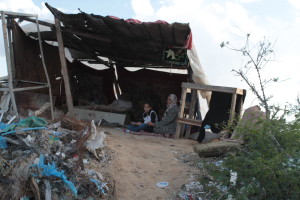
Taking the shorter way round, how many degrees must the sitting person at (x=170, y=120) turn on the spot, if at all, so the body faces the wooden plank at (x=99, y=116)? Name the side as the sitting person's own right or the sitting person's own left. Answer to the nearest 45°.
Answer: approximately 45° to the sitting person's own right

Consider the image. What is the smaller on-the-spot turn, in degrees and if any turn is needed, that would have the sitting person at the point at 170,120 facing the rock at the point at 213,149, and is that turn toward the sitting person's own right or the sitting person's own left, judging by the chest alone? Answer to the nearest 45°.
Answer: approximately 90° to the sitting person's own left

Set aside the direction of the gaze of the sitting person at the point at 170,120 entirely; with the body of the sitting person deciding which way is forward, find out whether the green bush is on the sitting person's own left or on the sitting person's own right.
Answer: on the sitting person's own left
